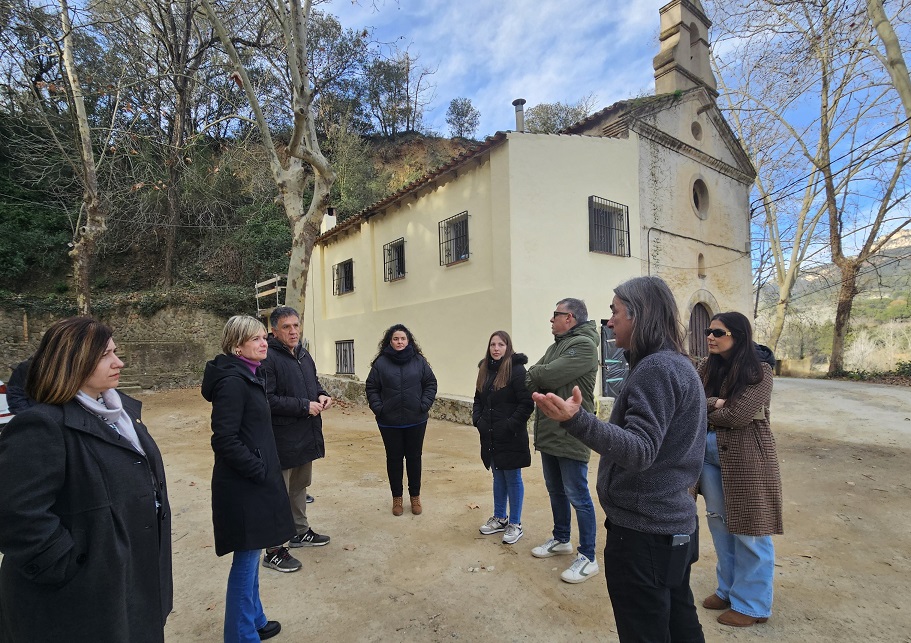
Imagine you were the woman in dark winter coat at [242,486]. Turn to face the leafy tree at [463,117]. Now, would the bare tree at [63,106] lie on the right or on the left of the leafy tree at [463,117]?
left

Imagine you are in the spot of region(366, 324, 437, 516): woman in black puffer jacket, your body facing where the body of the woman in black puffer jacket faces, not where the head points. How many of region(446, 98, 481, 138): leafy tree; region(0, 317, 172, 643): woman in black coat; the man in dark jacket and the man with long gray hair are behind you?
1

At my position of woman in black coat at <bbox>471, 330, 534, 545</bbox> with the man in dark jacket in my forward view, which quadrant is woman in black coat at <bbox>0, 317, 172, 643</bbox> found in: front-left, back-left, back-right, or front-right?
front-left

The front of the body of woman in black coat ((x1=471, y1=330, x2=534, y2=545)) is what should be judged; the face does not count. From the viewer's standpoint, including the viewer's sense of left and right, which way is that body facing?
facing the viewer and to the left of the viewer

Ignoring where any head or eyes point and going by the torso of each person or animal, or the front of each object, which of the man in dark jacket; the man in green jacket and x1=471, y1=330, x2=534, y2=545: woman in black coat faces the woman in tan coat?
the man in dark jacket

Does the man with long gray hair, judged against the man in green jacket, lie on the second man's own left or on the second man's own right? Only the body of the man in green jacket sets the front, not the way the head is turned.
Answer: on the second man's own left

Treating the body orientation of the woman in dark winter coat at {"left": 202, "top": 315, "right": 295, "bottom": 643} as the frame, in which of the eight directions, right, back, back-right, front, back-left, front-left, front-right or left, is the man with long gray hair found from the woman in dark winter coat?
front-right

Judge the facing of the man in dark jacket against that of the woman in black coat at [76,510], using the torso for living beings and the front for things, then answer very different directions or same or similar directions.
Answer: same or similar directions

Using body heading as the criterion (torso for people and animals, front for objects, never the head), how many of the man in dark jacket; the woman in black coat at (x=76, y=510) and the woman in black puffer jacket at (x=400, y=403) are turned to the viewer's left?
0

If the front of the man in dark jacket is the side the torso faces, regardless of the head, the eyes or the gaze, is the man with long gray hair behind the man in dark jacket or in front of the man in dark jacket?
in front

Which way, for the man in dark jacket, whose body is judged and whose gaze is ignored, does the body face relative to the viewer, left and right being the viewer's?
facing the viewer and to the right of the viewer

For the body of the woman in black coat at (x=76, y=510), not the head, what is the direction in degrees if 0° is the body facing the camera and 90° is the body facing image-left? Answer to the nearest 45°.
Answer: approximately 315°

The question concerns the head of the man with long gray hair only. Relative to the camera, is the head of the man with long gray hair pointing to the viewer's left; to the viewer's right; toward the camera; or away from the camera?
to the viewer's left

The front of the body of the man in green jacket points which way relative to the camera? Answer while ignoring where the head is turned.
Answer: to the viewer's left

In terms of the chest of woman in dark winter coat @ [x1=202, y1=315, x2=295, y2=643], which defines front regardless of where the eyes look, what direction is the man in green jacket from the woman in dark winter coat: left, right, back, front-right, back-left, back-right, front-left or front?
front

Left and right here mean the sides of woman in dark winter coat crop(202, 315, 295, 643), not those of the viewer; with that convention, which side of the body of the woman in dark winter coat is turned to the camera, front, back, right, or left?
right

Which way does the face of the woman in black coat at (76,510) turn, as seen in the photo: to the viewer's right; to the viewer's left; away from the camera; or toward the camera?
to the viewer's right

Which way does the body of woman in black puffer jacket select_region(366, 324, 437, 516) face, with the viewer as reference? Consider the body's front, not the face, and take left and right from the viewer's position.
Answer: facing the viewer
